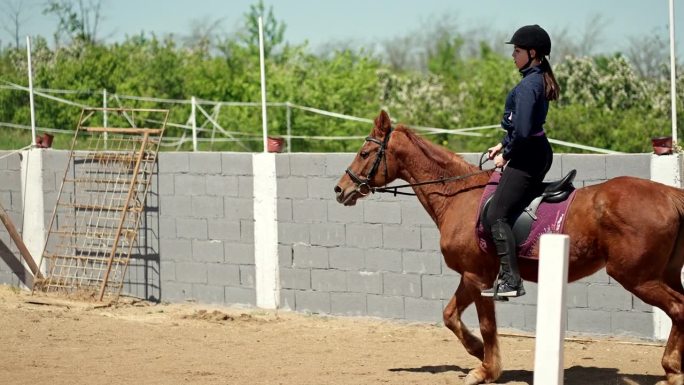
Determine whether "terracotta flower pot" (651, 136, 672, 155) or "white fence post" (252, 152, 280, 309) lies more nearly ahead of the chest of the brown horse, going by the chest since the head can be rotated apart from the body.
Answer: the white fence post

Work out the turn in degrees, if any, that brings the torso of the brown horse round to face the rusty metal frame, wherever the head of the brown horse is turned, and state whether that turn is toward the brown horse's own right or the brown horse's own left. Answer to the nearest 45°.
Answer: approximately 45° to the brown horse's own right

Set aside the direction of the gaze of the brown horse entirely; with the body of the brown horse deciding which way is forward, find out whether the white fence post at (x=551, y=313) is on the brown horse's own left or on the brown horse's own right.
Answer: on the brown horse's own left

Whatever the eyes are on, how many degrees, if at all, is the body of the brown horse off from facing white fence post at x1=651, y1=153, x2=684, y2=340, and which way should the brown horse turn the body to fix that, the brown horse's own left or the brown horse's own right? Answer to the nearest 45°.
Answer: approximately 135° to the brown horse's own right

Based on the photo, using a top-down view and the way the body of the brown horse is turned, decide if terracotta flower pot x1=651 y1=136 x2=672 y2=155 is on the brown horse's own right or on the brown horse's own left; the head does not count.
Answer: on the brown horse's own right

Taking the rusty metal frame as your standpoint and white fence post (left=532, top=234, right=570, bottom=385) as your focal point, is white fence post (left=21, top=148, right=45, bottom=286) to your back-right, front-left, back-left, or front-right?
back-right

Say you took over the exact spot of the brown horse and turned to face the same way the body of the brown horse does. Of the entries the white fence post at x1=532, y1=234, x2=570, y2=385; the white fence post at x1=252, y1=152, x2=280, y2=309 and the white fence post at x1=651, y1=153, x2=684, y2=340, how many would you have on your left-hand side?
1

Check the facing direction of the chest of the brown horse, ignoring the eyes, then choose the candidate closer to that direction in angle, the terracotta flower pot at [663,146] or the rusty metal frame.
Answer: the rusty metal frame

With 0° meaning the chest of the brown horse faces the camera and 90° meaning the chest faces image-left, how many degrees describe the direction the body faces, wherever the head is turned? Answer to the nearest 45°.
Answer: approximately 90°

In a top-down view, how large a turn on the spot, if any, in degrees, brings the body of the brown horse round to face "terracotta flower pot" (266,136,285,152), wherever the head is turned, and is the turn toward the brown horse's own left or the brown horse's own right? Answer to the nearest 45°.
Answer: approximately 45° to the brown horse's own right

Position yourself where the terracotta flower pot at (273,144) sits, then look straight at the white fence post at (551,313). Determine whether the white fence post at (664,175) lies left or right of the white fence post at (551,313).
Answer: left
